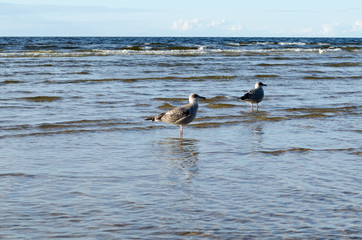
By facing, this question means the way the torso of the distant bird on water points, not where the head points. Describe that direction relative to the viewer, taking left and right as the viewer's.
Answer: facing to the right of the viewer
